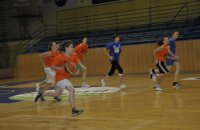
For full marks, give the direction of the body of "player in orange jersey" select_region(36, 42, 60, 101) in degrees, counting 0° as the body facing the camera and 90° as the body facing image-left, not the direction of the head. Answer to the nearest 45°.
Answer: approximately 270°

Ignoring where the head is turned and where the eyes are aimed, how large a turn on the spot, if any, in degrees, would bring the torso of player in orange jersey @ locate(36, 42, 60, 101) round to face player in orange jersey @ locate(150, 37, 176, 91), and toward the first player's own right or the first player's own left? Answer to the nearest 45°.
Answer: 0° — they already face them
